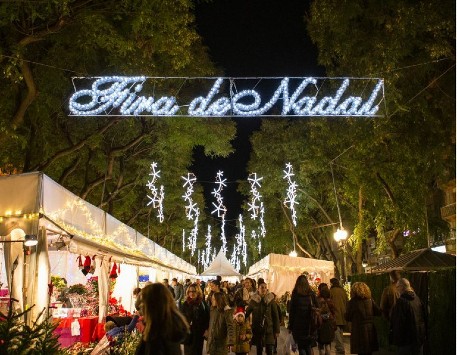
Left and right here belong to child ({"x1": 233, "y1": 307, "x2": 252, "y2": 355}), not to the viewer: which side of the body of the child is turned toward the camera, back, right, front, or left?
front

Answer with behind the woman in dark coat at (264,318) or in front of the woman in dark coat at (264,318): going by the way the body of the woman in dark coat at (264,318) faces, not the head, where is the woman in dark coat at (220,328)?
in front

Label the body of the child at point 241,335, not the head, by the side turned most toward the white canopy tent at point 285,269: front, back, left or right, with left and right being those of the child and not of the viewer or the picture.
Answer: back

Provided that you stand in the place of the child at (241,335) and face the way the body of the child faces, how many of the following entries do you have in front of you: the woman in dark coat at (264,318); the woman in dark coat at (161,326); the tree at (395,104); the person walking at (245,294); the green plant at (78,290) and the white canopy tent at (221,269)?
1

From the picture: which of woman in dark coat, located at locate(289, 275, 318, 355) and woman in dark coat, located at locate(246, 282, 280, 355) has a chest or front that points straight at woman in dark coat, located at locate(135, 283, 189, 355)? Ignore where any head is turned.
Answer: woman in dark coat, located at locate(246, 282, 280, 355)

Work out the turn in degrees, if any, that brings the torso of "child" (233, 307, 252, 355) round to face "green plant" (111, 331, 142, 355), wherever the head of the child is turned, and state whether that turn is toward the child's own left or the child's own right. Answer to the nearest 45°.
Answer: approximately 45° to the child's own right

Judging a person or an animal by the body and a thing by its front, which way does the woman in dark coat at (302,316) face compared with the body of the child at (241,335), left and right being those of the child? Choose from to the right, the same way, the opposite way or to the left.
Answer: the opposite way

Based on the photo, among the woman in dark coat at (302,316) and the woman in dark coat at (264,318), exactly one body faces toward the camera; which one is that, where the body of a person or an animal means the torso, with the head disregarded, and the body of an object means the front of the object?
the woman in dark coat at (264,318)

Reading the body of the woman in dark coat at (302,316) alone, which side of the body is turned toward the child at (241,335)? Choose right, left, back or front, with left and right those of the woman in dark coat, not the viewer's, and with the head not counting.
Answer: left

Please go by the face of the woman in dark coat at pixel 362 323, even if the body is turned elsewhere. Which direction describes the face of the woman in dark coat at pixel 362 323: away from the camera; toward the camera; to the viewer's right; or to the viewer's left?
away from the camera

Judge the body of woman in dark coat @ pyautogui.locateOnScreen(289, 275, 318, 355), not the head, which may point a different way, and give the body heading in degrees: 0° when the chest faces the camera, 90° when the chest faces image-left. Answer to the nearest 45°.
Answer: approximately 180°

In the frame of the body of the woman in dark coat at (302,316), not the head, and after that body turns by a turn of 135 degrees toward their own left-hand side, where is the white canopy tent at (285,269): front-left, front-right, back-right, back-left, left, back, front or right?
back-right

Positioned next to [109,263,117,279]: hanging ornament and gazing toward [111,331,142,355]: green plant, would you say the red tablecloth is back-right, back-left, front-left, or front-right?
front-right
